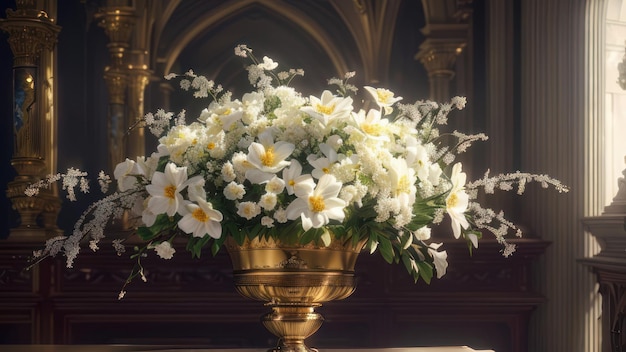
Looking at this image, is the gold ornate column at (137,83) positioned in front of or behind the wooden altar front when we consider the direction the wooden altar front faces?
behind

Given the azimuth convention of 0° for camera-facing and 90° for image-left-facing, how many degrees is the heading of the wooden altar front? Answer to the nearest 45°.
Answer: approximately 0°

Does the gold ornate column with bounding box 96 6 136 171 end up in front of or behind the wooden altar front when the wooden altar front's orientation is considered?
behind

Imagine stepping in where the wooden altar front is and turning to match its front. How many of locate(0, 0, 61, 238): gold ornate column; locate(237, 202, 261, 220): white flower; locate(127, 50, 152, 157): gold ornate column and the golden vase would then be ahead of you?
2

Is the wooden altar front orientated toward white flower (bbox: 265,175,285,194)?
yes

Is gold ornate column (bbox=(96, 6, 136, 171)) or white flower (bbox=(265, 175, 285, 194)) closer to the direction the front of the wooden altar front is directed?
the white flower

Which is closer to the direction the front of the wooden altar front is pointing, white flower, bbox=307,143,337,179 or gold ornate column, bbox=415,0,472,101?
the white flower
